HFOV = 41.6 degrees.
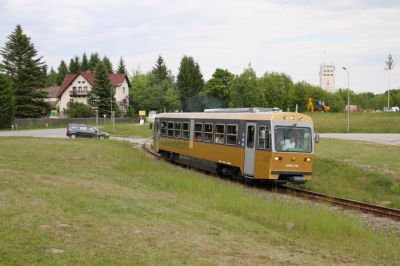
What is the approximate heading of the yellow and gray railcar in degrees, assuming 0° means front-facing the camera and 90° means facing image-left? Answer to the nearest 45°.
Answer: approximately 315°

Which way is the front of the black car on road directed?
to the viewer's right

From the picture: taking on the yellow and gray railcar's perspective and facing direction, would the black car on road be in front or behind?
behind

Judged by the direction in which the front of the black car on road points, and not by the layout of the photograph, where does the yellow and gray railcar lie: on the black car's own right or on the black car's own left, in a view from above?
on the black car's own right

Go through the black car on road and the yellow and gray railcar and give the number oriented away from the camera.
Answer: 0
